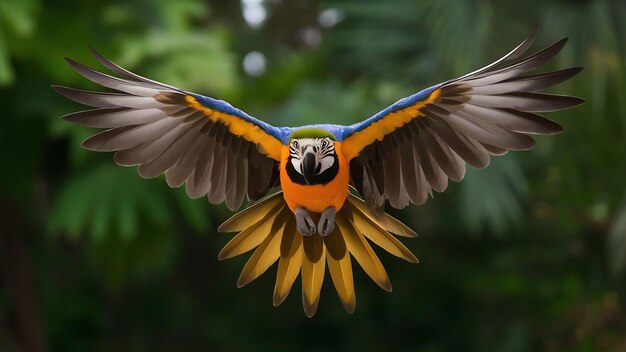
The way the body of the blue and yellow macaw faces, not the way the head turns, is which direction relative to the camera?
toward the camera
